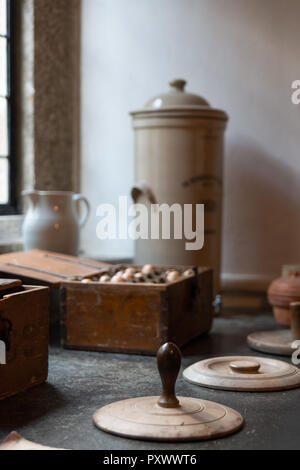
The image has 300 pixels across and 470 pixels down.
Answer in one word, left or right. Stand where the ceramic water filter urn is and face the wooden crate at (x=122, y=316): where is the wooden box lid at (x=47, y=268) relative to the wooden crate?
right

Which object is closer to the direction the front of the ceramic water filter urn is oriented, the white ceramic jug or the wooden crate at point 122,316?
the wooden crate

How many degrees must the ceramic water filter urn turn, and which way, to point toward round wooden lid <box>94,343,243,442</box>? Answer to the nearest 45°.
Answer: approximately 45° to its right

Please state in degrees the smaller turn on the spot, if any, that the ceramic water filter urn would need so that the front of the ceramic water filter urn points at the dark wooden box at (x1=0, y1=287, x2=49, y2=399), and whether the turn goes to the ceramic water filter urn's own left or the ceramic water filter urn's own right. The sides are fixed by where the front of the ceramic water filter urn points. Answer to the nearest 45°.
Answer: approximately 45° to the ceramic water filter urn's own right

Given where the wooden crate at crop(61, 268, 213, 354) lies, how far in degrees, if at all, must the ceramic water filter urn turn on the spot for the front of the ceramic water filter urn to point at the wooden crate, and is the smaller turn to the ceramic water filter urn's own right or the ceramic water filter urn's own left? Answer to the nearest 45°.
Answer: approximately 45° to the ceramic water filter urn's own right

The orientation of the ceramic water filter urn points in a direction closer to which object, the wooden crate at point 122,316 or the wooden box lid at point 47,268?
the wooden crate

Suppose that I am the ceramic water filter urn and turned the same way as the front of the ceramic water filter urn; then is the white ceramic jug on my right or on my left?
on my right
